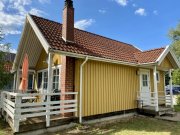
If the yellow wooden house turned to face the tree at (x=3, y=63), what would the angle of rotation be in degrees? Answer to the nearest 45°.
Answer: approximately 135° to its right

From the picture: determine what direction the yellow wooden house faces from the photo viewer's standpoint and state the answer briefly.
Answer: facing the viewer and to the right of the viewer
